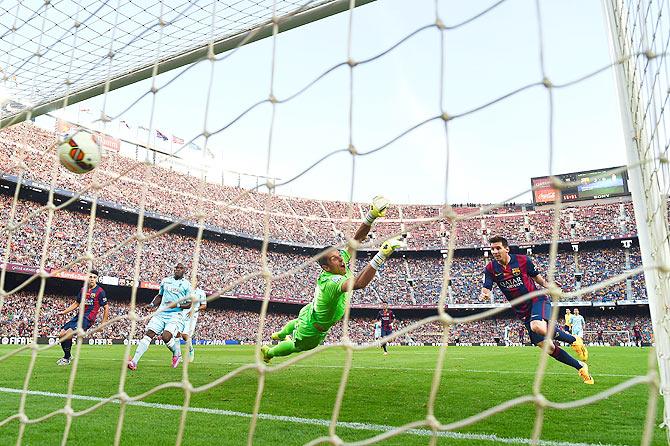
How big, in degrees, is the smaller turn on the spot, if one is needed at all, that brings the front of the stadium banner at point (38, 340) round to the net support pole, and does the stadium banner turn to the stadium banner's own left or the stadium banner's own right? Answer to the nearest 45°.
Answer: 0° — it already faces it

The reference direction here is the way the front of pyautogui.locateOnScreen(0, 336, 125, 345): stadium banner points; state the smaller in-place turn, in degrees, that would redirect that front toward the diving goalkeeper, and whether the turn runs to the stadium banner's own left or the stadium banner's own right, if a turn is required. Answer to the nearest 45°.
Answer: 0° — it already faces them

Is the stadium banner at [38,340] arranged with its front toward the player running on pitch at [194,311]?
yes

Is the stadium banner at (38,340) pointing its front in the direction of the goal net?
yes

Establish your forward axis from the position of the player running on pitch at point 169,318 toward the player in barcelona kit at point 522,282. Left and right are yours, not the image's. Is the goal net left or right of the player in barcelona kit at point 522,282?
right

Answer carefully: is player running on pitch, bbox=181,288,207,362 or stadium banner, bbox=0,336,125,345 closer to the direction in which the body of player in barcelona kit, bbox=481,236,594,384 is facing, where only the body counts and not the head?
the player running on pitch

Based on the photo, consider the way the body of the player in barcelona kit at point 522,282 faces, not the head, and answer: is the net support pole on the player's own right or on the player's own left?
on the player's own left

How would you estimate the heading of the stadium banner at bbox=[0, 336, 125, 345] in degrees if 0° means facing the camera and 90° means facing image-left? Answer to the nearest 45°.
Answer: approximately 0°
